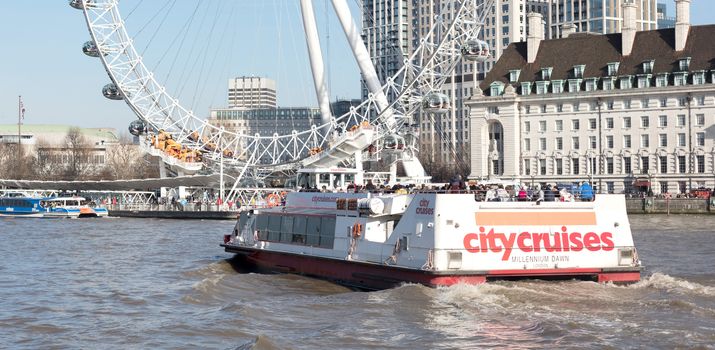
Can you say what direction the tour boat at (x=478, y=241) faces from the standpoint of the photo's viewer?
facing away from the viewer and to the left of the viewer
